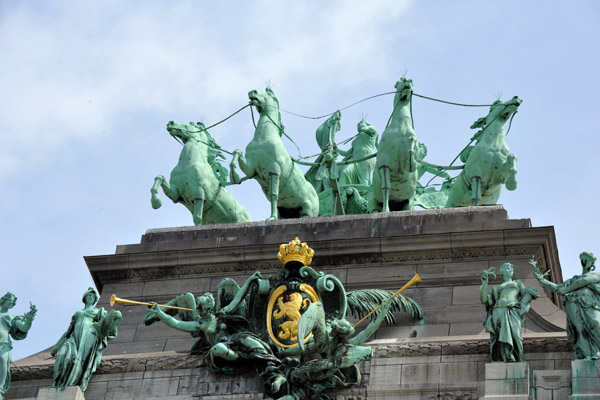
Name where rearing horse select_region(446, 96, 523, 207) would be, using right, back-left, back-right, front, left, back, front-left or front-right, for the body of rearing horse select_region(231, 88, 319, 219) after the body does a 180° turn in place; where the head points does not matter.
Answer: front-right

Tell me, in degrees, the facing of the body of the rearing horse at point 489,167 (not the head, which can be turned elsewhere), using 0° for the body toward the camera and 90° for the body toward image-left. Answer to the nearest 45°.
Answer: approximately 315°

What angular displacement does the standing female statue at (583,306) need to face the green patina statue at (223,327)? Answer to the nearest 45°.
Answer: approximately 45° to its right

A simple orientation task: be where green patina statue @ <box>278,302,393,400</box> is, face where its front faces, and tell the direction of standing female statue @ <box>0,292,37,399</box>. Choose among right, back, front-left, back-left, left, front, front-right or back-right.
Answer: back-right

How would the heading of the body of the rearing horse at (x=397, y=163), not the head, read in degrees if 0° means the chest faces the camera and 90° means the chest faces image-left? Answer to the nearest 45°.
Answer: approximately 0°

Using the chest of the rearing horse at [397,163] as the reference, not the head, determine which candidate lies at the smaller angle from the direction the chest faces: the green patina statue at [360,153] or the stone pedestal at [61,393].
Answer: the stone pedestal

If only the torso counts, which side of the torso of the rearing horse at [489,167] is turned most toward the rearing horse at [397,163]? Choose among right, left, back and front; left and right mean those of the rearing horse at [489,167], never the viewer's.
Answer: right
